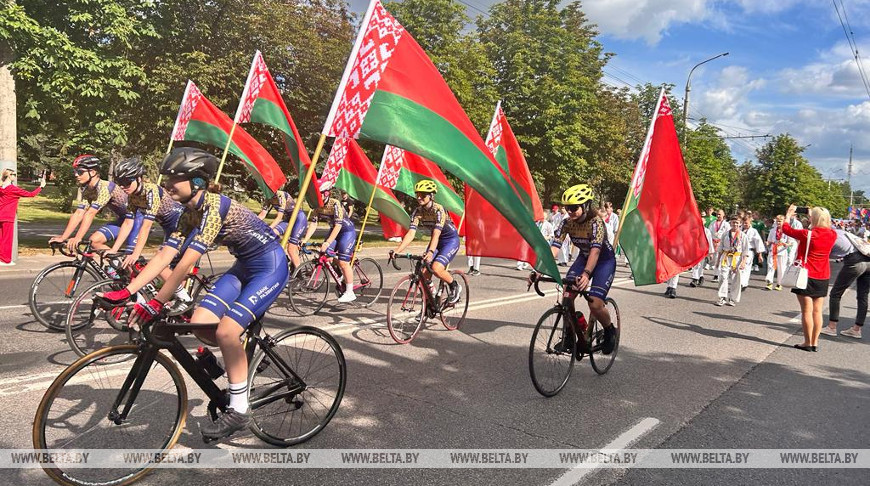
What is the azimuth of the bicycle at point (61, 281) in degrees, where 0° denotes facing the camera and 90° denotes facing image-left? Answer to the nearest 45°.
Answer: approximately 90°

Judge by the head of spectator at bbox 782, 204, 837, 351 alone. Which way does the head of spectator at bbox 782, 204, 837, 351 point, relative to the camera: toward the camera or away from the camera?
away from the camera

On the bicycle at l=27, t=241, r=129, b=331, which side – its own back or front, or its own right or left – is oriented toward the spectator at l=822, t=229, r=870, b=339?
back

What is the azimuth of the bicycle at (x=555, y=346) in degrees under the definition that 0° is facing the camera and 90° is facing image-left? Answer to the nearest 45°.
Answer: approximately 45°

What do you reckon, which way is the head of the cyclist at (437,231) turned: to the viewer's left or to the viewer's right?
to the viewer's left

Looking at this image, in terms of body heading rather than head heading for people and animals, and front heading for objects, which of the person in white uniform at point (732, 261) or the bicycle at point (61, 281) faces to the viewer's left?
the bicycle

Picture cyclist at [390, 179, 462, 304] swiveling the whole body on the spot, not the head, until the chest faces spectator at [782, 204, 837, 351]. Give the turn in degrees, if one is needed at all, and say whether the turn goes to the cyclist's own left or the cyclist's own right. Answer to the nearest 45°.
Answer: approximately 135° to the cyclist's own left

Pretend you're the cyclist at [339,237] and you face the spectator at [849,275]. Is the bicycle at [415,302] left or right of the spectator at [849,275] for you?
right

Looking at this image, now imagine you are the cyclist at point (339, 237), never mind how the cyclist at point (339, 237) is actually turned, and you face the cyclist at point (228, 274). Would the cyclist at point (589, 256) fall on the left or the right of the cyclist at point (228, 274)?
left

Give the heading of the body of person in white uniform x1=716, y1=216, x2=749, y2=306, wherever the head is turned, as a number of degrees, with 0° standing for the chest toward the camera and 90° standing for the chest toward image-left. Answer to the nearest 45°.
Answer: approximately 0°

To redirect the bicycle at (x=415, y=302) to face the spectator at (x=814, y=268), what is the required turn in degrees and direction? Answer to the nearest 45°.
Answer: approximately 135° to its left

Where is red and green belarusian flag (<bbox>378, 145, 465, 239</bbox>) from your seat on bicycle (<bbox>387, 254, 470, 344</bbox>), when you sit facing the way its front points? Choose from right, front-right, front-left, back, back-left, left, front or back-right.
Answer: back-right

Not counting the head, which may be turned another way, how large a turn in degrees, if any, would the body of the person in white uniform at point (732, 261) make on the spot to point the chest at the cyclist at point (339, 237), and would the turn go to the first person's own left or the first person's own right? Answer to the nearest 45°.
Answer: approximately 45° to the first person's own right

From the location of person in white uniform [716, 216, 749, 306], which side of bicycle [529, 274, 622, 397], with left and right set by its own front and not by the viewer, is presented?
back
